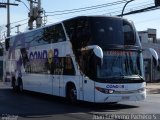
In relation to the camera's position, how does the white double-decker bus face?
facing the viewer and to the right of the viewer
